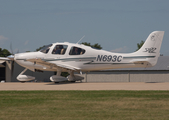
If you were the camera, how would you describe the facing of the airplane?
facing to the left of the viewer
